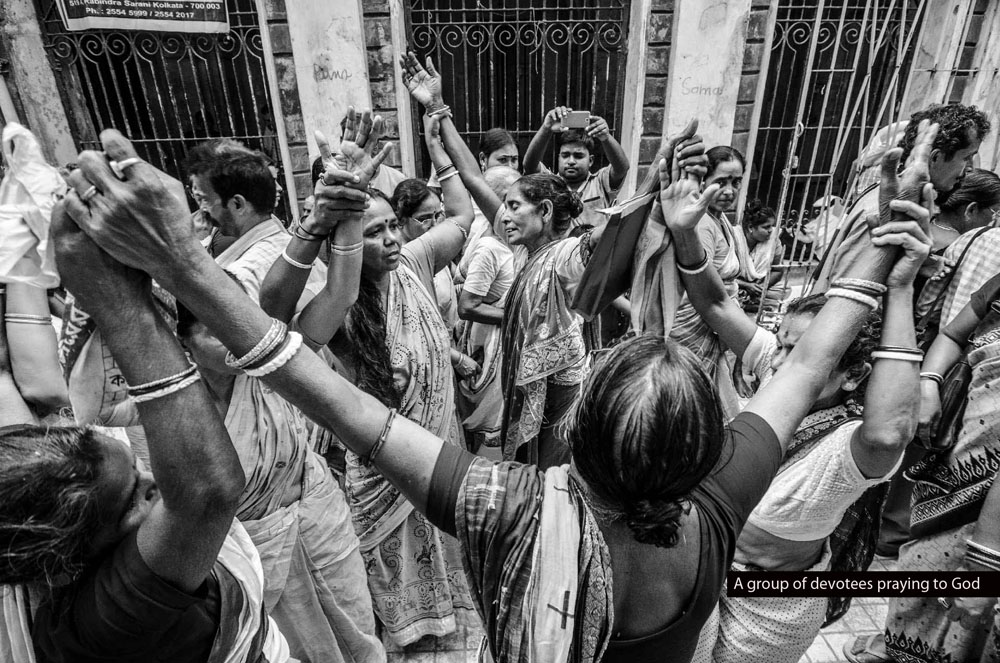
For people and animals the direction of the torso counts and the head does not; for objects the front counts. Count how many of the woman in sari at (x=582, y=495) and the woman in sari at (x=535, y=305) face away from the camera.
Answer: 1

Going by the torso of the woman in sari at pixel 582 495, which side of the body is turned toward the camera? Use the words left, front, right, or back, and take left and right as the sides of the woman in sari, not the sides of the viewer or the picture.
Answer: back

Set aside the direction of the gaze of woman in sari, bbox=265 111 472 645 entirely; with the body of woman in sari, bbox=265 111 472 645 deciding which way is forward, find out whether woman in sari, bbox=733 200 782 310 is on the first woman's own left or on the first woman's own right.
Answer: on the first woman's own left

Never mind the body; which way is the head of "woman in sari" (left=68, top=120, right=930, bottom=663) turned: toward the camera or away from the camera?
away from the camera

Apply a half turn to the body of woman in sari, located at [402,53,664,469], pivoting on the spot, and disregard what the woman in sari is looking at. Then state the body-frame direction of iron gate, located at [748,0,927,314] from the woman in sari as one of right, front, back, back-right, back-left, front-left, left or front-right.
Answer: front

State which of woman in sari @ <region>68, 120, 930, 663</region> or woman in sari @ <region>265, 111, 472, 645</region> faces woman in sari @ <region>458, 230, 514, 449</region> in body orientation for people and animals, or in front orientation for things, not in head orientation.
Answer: woman in sari @ <region>68, 120, 930, 663</region>

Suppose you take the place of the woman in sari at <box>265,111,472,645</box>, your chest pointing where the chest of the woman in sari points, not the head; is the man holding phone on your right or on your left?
on your left

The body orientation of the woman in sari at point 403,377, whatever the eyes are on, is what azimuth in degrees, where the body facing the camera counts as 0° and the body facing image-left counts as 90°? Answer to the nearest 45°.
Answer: approximately 315°

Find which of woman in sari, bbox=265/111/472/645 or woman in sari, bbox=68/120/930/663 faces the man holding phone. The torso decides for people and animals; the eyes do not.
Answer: woman in sari, bbox=68/120/930/663

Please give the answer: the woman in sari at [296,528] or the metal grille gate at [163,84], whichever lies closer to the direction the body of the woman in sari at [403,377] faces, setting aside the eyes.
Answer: the woman in sari

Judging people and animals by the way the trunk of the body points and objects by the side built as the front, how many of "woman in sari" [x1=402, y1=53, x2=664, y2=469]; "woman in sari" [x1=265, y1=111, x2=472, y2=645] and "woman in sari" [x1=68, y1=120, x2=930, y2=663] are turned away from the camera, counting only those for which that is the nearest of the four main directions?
1

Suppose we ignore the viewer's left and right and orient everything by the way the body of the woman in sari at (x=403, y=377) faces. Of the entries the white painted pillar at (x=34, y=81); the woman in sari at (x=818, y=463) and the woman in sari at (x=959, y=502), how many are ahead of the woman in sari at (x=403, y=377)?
2

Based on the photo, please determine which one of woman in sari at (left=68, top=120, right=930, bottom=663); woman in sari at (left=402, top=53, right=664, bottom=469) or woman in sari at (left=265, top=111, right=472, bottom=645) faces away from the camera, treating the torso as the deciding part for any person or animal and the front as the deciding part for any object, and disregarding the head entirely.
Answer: woman in sari at (left=68, top=120, right=930, bottom=663)
